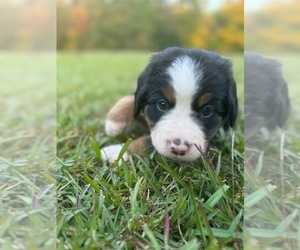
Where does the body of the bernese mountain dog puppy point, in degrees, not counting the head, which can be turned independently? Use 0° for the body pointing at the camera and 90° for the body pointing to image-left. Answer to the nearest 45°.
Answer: approximately 0°
